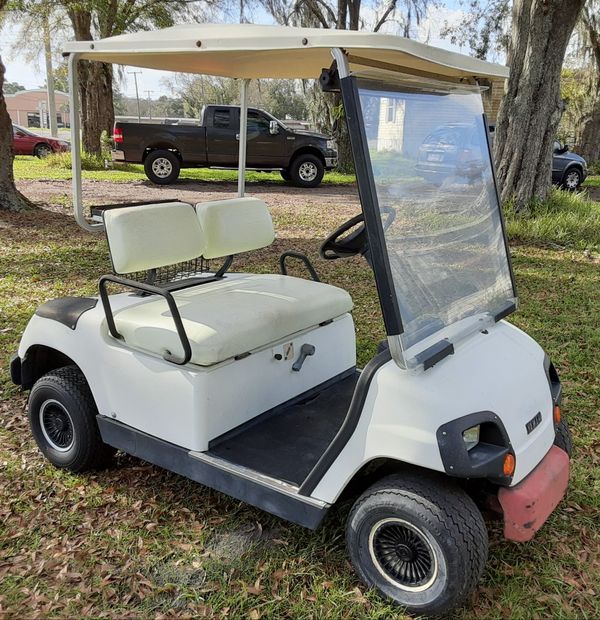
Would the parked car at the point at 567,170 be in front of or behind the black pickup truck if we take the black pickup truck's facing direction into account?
in front

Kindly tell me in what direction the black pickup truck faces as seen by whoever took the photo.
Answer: facing to the right of the viewer

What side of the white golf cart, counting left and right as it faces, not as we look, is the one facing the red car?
back

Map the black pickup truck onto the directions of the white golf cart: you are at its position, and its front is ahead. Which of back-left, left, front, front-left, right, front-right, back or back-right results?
back-left

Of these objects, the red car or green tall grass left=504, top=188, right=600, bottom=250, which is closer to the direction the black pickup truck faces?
the green tall grass

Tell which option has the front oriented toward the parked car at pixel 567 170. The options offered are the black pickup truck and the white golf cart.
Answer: the black pickup truck

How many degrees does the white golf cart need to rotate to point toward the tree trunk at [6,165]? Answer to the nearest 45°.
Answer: approximately 180°

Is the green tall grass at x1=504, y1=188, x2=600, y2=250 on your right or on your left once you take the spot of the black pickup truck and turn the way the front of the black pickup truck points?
on your right

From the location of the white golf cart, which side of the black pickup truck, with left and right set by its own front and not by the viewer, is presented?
right

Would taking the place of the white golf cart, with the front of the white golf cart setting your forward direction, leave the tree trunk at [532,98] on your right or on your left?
on your left

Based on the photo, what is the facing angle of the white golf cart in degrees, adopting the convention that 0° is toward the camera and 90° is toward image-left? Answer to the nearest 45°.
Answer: approximately 315°
